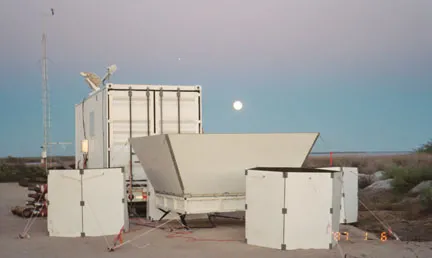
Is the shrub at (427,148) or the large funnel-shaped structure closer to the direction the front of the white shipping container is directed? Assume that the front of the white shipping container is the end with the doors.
the large funnel-shaped structure

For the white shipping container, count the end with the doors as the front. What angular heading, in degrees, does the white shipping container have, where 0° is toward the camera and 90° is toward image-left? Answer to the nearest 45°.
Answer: approximately 0°

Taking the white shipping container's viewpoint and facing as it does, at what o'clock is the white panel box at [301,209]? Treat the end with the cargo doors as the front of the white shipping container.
The white panel box is roughly at 11 o'clock from the white shipping container.

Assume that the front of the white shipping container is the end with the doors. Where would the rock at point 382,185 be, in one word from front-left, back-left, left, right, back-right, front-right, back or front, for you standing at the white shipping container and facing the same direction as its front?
back-left

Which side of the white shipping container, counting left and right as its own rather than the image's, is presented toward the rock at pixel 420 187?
left

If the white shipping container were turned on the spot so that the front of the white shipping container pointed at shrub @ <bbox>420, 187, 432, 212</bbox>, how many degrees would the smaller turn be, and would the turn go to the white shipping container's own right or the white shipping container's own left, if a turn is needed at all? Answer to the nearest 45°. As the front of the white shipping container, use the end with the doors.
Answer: approximately 90° to the white shipping container's own left

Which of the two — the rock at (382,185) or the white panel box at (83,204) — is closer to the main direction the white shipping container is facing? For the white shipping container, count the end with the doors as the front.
the white panel box

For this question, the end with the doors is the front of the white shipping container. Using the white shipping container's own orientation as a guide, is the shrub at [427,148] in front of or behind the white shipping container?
behind

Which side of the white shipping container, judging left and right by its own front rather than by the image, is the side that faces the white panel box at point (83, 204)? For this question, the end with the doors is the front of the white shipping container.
front

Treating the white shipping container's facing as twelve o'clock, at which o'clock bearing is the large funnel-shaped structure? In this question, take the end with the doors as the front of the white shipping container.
The large funnel-shaped structure is roughly at 11 o'clock from the white shipping container.

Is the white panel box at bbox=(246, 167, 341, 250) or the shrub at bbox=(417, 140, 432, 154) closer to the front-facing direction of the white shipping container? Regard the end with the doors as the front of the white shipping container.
the white panel box
